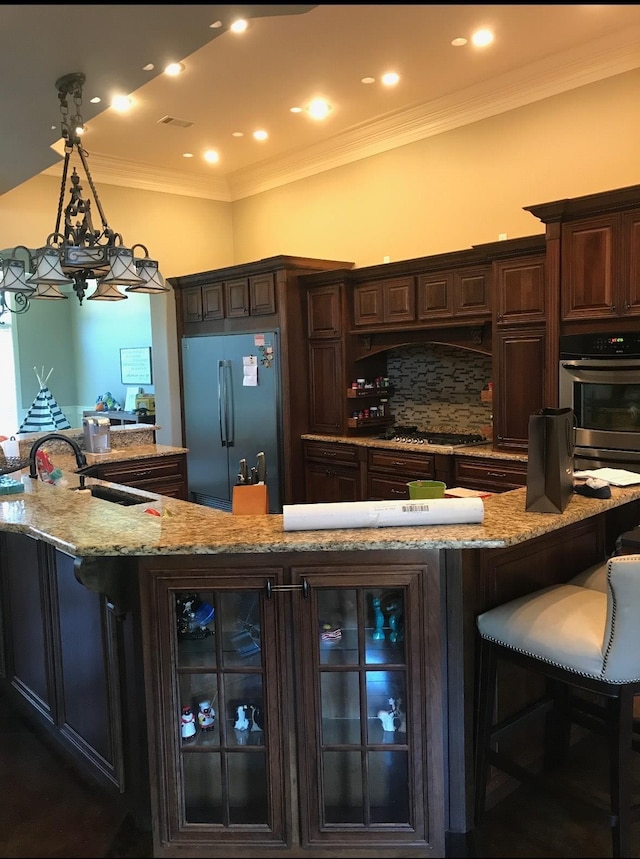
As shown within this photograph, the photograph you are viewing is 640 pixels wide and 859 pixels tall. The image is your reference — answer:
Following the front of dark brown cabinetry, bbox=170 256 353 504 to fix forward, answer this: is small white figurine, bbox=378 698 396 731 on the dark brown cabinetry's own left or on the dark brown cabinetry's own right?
on the dark brown cabinetry's own left

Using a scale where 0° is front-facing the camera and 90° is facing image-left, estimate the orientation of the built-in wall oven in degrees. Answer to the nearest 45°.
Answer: approximately 0°

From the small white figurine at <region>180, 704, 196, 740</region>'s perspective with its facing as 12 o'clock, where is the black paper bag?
The black paper bag is roughly at 9 o'clock from the small white figurine.

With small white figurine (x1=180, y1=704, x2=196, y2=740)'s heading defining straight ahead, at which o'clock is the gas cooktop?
The gas cooktop is roughly at 7 o'clock from the small white figurine.

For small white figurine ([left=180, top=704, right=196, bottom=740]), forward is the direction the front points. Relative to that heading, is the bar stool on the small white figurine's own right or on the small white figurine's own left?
on the small white figurine's own left

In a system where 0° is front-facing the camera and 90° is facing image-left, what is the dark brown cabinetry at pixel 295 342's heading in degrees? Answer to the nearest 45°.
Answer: approximately 45°

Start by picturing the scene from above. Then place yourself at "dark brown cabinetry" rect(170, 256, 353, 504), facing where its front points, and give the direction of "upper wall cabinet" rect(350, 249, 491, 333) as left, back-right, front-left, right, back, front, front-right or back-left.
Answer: left

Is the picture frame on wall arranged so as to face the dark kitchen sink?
yes

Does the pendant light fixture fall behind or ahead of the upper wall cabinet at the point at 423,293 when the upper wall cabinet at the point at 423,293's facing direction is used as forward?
ahead

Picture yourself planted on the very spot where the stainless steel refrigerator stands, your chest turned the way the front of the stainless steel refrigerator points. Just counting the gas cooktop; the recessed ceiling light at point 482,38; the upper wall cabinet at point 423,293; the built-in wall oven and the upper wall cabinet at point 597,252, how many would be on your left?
5

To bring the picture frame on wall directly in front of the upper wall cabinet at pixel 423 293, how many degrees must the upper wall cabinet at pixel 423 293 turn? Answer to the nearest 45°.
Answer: approximately 90° to its right

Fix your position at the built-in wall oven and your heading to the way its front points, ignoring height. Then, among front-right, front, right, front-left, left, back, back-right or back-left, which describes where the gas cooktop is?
back-right

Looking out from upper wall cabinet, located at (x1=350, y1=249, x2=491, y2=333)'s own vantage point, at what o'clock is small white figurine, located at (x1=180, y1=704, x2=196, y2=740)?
The small white figurine is roughly at 11 o'clock from the upper wall cabinet.

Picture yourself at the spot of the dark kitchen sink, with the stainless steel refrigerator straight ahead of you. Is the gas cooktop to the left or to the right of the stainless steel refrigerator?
right
